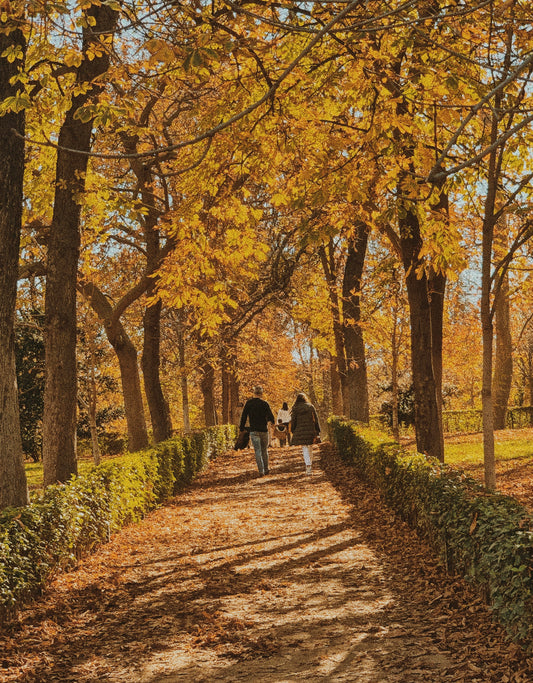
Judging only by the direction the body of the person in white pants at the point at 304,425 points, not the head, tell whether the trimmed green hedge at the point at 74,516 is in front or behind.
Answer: behind

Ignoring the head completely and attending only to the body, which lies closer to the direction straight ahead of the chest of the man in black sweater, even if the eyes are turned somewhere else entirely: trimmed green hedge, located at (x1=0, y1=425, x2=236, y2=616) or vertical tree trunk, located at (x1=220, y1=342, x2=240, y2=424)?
the vertical tree trunk

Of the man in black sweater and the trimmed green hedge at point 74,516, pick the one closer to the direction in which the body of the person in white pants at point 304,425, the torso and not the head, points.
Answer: the man in black sweater

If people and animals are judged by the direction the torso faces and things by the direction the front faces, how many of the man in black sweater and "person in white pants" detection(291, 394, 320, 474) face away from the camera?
2

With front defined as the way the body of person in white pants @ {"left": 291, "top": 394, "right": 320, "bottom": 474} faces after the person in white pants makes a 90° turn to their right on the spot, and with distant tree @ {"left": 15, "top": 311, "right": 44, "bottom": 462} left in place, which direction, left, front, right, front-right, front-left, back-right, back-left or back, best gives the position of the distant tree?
back-left

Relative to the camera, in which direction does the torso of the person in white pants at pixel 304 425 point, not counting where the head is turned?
away from the camera

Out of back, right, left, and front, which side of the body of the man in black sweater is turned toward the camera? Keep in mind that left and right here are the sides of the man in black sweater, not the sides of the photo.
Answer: back

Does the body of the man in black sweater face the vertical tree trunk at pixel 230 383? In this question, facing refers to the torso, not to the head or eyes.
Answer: yes

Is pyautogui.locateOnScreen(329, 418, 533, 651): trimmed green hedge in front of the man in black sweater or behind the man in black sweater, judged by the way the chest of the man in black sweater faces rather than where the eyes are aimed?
behind

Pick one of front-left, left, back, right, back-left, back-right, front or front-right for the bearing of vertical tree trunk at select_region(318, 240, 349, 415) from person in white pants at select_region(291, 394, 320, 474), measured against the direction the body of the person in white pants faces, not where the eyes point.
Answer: front

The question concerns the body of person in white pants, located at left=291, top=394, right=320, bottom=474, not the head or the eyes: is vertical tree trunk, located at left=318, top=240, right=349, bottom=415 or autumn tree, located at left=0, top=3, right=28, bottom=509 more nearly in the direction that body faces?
the vertical tree trunk
